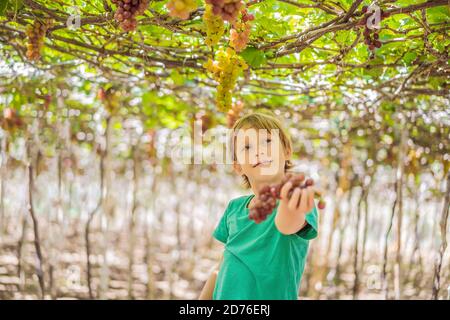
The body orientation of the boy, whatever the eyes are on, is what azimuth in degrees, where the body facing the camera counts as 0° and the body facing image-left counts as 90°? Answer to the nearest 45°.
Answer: approximately 0°
